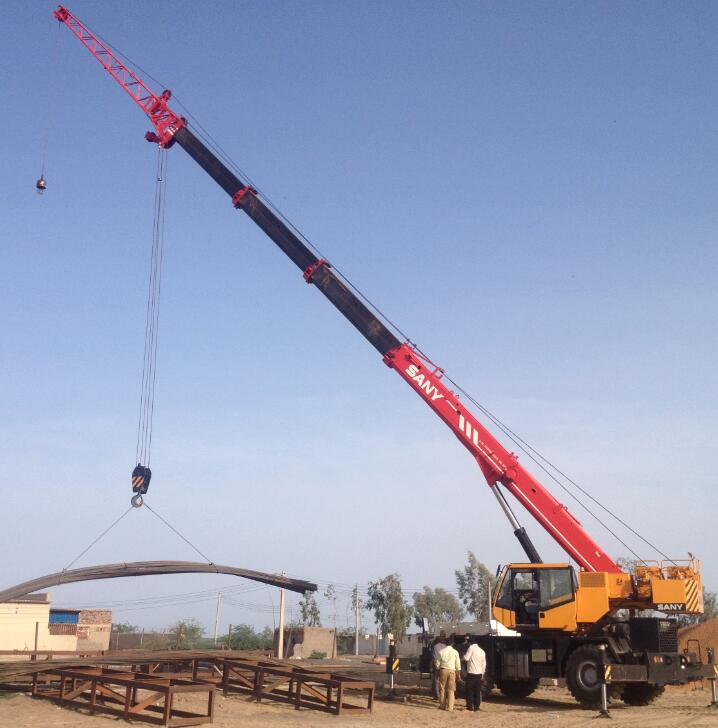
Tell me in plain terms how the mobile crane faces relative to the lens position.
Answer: facing to the left of the viewer

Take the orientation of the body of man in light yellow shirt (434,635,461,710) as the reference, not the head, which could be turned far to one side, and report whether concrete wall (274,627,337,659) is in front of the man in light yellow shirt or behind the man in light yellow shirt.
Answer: in front

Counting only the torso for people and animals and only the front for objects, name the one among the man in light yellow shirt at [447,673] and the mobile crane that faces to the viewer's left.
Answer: the mobile crane

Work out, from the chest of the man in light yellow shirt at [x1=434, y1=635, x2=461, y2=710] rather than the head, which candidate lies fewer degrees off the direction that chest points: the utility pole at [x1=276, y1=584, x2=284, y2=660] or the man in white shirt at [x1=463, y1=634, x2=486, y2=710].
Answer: the utility pole

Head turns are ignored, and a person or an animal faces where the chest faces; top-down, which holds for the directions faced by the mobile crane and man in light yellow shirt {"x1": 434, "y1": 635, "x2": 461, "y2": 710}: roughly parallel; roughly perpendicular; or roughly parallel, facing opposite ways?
roughly perpendicular

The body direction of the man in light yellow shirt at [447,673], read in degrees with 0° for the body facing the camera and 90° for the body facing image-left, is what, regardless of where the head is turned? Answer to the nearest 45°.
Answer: approximately 180°
